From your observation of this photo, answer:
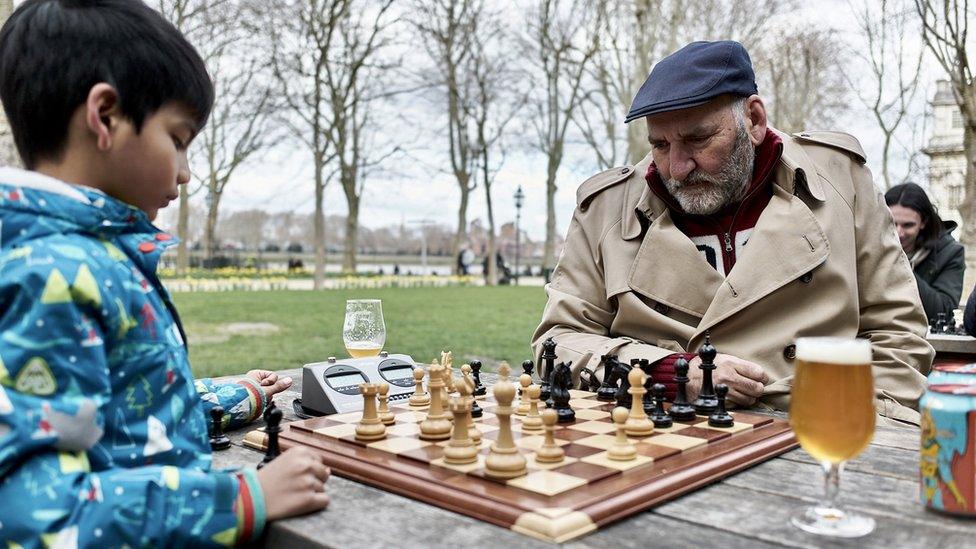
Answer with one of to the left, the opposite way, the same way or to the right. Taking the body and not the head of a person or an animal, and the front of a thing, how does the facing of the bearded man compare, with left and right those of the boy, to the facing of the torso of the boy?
the opposite way

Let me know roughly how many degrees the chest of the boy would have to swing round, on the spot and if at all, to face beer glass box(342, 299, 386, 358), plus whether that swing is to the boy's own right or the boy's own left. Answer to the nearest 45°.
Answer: approximately 45° to the boy's own left

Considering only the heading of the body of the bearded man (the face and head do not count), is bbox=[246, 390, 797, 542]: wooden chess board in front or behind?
in front

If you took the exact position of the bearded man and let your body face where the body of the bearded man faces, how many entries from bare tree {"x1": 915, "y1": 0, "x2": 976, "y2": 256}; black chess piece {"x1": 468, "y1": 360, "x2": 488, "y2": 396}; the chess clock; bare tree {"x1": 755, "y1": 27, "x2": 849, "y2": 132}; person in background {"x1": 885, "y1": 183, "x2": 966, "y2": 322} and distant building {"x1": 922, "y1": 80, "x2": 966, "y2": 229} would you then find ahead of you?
2

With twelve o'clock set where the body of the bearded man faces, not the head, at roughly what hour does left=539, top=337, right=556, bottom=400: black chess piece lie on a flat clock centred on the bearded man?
The black chess piece is roughly at 12 o'clock from the bearded man.

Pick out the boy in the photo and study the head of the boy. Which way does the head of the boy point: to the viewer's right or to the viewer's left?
to the viewer's right

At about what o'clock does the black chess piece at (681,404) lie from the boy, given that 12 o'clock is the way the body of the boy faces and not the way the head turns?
The black chess piece is roughly at 12 o'clock from the boy.

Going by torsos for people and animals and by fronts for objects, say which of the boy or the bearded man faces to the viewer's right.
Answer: the boy

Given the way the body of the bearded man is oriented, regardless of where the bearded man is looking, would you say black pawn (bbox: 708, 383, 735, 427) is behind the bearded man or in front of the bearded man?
in front

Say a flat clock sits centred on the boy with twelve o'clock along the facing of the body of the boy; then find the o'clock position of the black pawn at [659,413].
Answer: The black pawn is roughly at 12 o'clock from the boy.

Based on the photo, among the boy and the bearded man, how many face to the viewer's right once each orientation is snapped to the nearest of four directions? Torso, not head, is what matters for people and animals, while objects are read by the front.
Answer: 1

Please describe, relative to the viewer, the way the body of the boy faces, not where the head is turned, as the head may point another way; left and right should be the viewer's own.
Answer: facing to the right of the viewer
